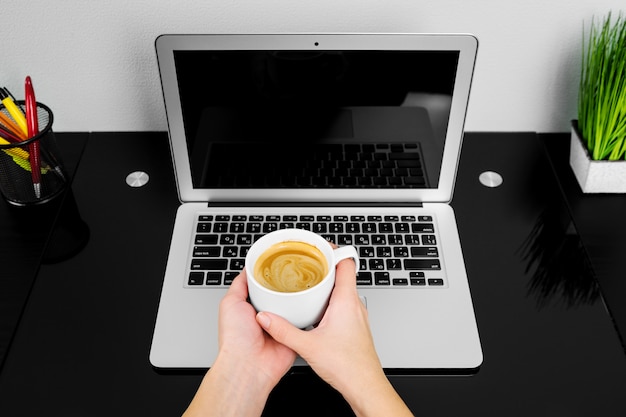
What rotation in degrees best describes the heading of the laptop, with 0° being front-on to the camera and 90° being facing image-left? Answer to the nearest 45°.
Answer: approximately 0°

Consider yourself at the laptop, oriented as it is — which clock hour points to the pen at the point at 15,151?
The pen is roughly at 3 o'clock from the laptop.

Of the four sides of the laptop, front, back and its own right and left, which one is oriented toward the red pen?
right

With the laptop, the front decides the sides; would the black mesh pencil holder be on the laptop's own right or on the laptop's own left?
on the laptop's own right

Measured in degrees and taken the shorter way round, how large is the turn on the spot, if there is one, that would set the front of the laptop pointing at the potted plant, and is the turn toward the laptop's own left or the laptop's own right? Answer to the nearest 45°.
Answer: approximately 90° to the laptop's own left

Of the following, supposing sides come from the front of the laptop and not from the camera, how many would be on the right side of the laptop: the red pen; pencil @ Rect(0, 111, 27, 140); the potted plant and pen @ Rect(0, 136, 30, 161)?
3

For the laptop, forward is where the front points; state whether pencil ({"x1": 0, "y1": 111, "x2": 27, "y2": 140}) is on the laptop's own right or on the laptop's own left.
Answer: on the laptop's own right

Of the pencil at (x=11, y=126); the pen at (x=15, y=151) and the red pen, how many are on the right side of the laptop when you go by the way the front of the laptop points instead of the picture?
3
